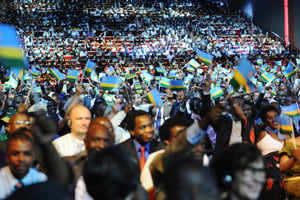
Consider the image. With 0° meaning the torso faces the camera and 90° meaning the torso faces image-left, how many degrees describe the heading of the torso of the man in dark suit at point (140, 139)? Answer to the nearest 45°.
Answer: approximately 315°

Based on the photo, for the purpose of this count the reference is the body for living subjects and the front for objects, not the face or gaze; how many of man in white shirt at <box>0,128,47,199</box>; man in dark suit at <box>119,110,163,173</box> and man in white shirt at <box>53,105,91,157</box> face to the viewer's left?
0

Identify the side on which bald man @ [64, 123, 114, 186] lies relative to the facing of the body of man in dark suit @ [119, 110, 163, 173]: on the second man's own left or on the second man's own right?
on the second man's own right

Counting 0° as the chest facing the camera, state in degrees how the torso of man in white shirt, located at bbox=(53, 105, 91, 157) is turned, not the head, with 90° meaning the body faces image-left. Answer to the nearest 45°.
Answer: approximately 315°

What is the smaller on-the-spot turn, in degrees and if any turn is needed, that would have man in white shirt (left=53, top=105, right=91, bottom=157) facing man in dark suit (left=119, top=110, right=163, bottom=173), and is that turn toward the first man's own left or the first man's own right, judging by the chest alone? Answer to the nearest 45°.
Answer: approximately 45° to the first man's own left

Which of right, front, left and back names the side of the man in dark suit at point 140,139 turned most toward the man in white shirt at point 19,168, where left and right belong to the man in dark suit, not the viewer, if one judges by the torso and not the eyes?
right

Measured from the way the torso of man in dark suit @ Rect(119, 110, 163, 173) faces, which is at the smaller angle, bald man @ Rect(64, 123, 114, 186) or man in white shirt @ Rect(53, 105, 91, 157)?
the bald man

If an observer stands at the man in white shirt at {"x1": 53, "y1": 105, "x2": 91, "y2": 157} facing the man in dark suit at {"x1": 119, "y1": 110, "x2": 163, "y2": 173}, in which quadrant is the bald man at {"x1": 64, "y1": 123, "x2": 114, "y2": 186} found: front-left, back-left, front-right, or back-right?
front-right

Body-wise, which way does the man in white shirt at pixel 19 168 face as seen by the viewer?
toward the camera

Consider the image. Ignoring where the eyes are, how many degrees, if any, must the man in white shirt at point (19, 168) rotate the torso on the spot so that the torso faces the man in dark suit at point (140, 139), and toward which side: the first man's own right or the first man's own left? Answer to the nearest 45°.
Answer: approximately 135° to the first man's own left
